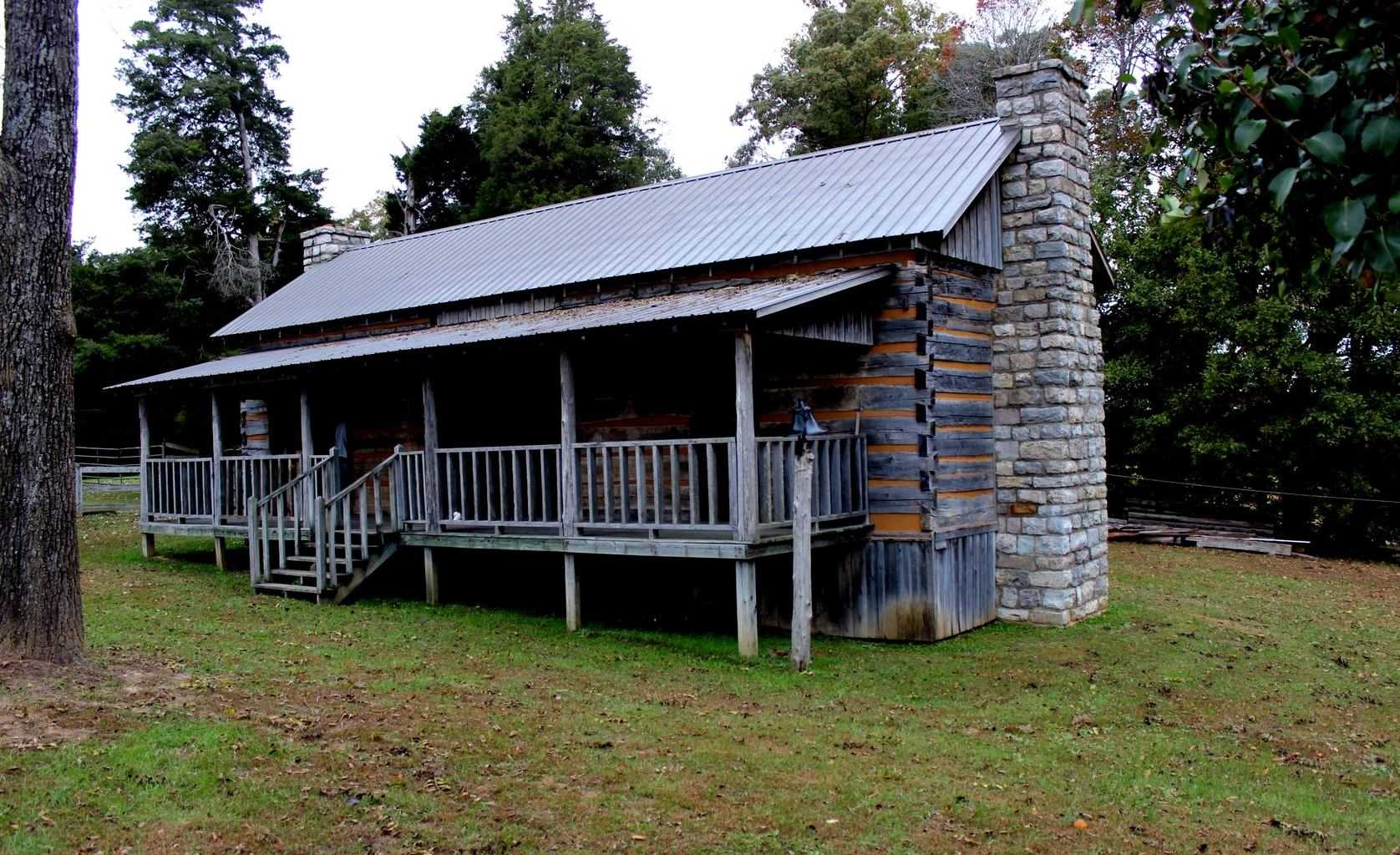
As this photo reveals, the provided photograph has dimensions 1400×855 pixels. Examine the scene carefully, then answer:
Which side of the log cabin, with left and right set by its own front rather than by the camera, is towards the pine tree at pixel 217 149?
right

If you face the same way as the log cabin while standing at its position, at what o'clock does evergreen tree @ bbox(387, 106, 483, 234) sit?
The evergreen tree is roughly at 4 o'clock from the log cabin.

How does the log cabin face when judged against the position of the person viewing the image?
facing the viewer and to the left of the viewer

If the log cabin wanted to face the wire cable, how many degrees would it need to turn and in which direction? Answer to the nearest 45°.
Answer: approximately 180°
